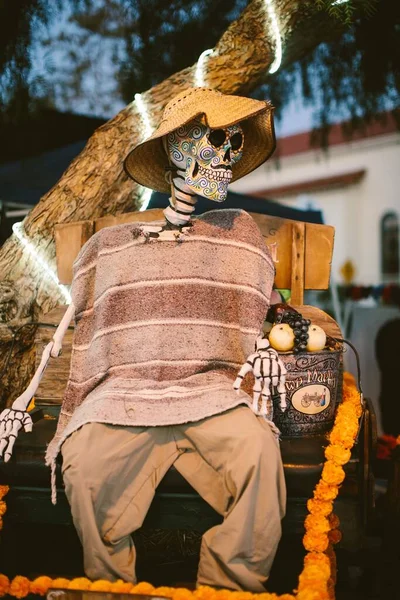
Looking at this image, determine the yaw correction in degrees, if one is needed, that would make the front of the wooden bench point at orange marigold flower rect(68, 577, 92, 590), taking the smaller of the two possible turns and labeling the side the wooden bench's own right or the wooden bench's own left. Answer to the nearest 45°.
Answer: approximately 45° to the wooden bench's own right

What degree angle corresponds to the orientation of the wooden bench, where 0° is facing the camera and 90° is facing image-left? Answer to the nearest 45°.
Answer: approximately 0°

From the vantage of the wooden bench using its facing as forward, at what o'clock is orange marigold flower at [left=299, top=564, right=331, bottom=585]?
The orange marigold flower is roughly at 10 o'clock from the wooden bench.

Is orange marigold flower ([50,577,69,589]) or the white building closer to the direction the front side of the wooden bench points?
the orange marigold flower
